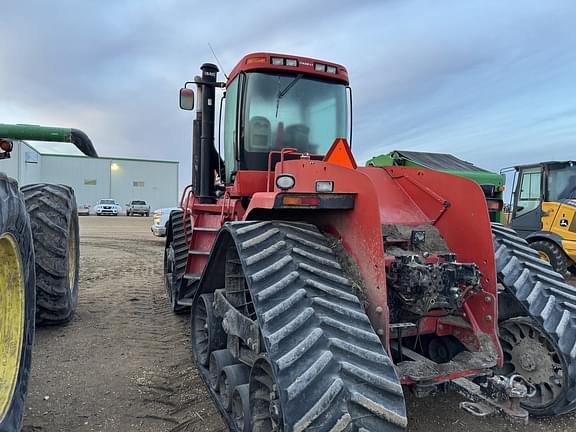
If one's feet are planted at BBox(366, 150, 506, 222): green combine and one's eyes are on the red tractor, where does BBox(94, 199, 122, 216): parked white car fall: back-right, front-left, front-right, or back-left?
back-right

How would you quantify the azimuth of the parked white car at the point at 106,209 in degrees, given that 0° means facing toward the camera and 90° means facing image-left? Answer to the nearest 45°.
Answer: approximately 0°

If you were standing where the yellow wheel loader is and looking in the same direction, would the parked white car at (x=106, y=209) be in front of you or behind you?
in front

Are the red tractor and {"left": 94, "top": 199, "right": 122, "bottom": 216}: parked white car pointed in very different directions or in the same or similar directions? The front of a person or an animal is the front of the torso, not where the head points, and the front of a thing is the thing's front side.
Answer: very different directions

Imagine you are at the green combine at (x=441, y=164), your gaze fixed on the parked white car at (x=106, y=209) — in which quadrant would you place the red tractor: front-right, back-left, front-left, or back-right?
back-left

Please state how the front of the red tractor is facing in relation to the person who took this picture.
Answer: facing away from the viewer and to the left of the viewer

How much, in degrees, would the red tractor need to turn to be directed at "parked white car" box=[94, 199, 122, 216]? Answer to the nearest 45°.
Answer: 0° — it already faces it

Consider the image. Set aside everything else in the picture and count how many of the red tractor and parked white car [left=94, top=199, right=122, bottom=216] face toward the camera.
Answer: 1

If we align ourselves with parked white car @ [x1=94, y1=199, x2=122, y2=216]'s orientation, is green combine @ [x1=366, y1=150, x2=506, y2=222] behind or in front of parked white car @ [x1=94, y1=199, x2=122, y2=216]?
in front

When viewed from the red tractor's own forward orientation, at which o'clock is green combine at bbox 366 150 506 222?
The green combine is roughly at 2 o'clock from the red tractor.

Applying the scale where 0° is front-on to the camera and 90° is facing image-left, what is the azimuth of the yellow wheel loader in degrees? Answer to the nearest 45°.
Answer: approximately 135°

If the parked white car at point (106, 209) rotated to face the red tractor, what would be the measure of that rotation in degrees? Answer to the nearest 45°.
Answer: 0° — it already faces it
